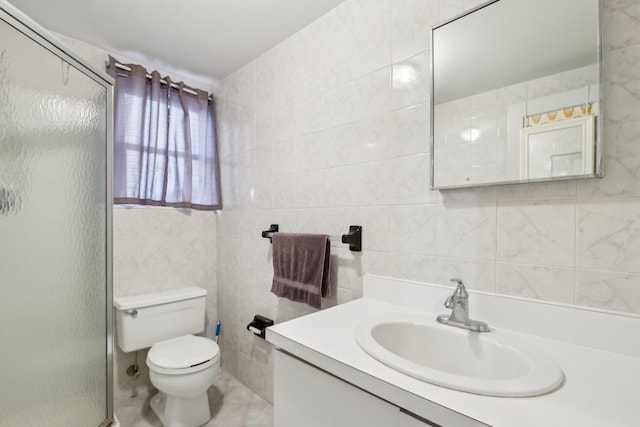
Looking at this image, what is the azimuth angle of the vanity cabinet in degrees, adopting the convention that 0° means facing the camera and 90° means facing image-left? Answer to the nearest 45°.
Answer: approximately 45°

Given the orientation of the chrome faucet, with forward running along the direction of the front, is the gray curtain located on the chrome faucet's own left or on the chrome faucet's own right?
on the chrome faucet's own right

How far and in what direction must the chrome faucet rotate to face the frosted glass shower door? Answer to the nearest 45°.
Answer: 0° — it already faces it

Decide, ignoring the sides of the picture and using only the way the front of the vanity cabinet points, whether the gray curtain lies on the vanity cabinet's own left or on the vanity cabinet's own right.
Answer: on the vanity cabinet's own right

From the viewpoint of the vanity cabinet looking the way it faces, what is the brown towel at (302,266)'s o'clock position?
The brown towel is roughly at 4 o'clock from the vanity cabinet.

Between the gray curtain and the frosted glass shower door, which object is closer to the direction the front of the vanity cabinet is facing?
the frosted glass shower door

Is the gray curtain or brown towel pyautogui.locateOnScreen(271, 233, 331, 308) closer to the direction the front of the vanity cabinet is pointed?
the gray curtain

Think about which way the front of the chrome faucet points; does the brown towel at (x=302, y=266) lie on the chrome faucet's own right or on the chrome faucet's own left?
on the chrome faucet's own right
